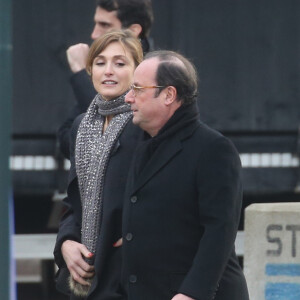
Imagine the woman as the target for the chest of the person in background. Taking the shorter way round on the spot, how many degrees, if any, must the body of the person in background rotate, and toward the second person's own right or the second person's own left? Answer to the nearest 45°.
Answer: approximately 90° to the second person's own left

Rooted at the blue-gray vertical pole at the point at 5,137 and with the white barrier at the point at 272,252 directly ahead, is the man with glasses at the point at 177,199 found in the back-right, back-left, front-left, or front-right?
front-right

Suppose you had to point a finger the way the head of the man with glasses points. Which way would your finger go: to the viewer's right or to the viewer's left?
to the viewer's left

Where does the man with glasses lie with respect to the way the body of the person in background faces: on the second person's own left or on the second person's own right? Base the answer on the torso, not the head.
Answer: on the second person's own left

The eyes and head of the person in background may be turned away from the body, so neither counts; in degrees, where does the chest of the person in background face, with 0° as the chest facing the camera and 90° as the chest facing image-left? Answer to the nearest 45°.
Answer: approximately 90°

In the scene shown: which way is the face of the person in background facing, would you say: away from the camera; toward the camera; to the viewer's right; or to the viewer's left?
to the viewer's left
